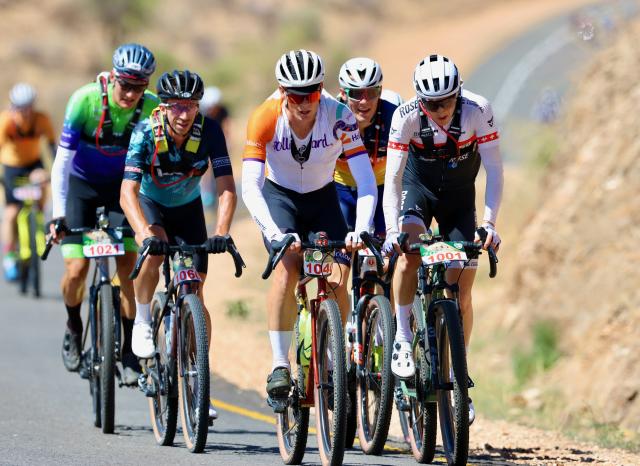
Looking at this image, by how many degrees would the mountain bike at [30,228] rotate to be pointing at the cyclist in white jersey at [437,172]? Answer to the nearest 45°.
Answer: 0° — it already faces them

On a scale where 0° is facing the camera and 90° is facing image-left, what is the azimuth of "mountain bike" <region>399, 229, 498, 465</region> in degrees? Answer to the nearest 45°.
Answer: approximately 0°

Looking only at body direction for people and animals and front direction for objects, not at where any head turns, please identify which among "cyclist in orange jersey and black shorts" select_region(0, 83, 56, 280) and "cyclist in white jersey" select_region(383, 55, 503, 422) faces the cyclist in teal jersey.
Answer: the cyclist in orange jersey and black shorts

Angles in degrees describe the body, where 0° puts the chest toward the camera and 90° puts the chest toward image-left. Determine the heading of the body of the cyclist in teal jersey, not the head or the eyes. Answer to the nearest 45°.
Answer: approximately 0°
